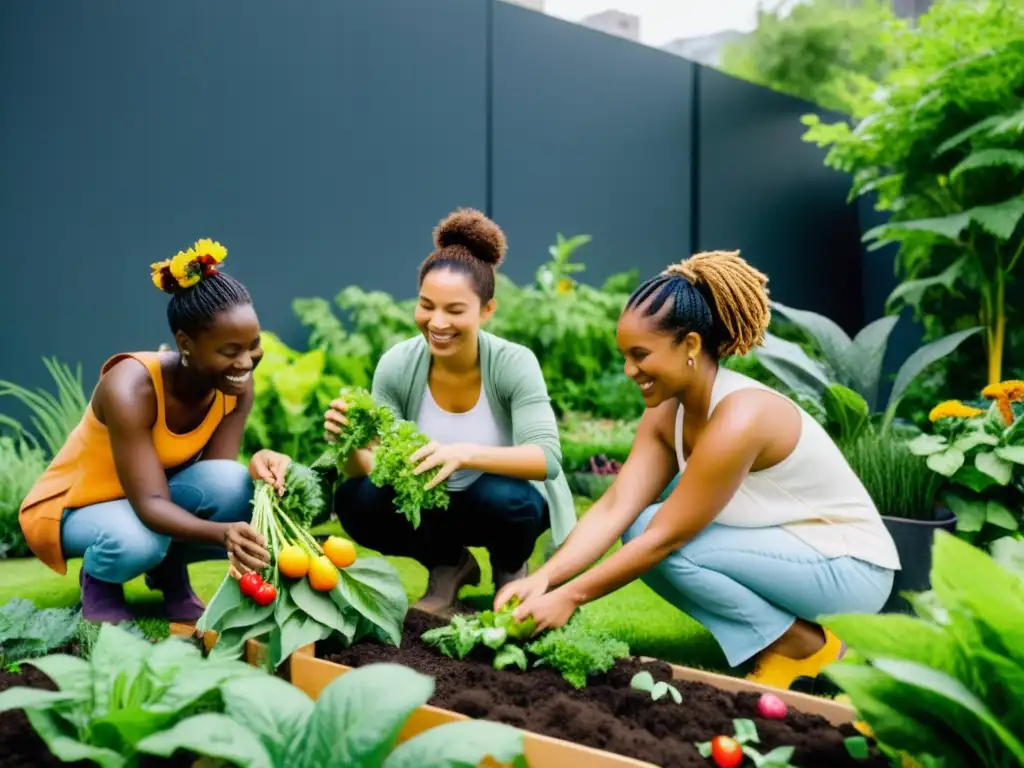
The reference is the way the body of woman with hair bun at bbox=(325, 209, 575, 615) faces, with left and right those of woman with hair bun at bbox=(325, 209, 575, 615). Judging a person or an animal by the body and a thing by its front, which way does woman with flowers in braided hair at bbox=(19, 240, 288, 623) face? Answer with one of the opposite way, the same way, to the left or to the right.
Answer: to the left

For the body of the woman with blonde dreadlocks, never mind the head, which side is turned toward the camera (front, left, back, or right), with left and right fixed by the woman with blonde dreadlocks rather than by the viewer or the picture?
left

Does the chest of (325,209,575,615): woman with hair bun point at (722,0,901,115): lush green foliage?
no

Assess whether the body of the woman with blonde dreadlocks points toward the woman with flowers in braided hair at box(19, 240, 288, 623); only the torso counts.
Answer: yes

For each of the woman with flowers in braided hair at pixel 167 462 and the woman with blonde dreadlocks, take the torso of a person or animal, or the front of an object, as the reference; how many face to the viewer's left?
1

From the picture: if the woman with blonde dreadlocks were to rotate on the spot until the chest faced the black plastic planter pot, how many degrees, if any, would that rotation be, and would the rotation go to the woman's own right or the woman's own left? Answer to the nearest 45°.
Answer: approximately 135° to the woman's own right

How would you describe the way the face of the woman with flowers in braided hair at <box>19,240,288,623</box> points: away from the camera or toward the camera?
toward the camera

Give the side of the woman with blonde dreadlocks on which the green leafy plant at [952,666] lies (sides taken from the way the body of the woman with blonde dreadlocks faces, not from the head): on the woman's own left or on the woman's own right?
on the woman's own left

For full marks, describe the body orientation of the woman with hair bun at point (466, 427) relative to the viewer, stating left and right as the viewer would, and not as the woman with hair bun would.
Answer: facing the viewer and to the left of the viewer

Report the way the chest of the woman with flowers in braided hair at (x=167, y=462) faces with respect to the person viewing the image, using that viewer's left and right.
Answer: facing the viewer and to the right of the viewer

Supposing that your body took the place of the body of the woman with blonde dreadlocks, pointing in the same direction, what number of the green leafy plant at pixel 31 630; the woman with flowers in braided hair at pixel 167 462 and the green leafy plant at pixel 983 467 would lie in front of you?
2

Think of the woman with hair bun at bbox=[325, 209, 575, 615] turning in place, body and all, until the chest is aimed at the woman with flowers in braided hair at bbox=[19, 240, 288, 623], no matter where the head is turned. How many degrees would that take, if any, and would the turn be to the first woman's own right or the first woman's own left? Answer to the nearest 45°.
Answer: approximately 45° to the first woman's own right

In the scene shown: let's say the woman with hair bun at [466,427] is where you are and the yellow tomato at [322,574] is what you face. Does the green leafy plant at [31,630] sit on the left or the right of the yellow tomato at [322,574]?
right

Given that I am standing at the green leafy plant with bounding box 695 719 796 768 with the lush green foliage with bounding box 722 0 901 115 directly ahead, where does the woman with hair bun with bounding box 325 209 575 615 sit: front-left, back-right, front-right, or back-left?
front-left

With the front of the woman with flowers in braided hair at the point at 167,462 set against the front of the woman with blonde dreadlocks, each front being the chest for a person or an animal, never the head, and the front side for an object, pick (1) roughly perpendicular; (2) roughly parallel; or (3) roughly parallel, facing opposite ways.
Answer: roughly parallel, facing opposite ways

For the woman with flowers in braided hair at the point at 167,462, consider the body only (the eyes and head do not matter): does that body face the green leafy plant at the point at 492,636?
yes

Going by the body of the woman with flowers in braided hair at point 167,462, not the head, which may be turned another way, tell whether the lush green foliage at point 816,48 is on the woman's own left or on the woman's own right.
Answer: on the woman's own left
